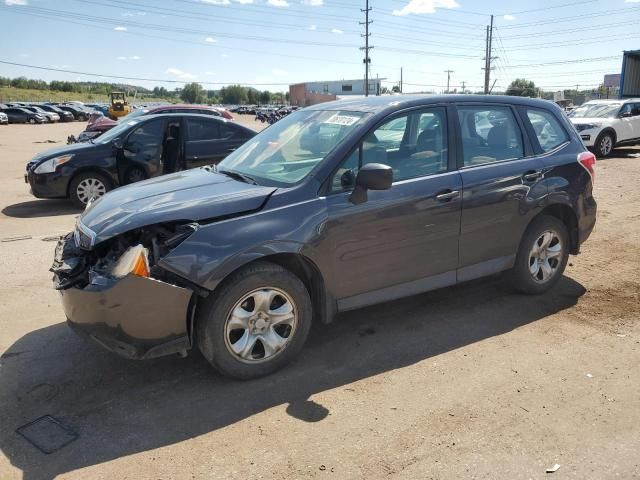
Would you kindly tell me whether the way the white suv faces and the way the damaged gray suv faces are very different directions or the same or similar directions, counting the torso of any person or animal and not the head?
same or similar directions

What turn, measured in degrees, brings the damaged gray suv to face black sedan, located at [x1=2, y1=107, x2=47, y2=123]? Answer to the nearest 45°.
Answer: approximately 90° to its right

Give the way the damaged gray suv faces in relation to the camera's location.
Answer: facing the viewer and to the left of the viewer

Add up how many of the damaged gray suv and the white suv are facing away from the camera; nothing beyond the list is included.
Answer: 0

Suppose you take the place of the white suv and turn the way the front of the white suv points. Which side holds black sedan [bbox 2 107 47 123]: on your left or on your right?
on your right

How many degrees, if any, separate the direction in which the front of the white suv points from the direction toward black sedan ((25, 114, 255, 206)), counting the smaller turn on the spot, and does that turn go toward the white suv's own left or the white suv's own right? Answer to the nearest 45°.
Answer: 0° — it already faces it

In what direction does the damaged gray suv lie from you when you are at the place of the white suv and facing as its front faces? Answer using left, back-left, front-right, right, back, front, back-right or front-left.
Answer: front-left

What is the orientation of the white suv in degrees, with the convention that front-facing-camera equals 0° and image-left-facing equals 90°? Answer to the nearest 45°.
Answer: approximately 45°

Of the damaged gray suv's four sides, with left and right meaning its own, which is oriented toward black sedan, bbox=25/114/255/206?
right
